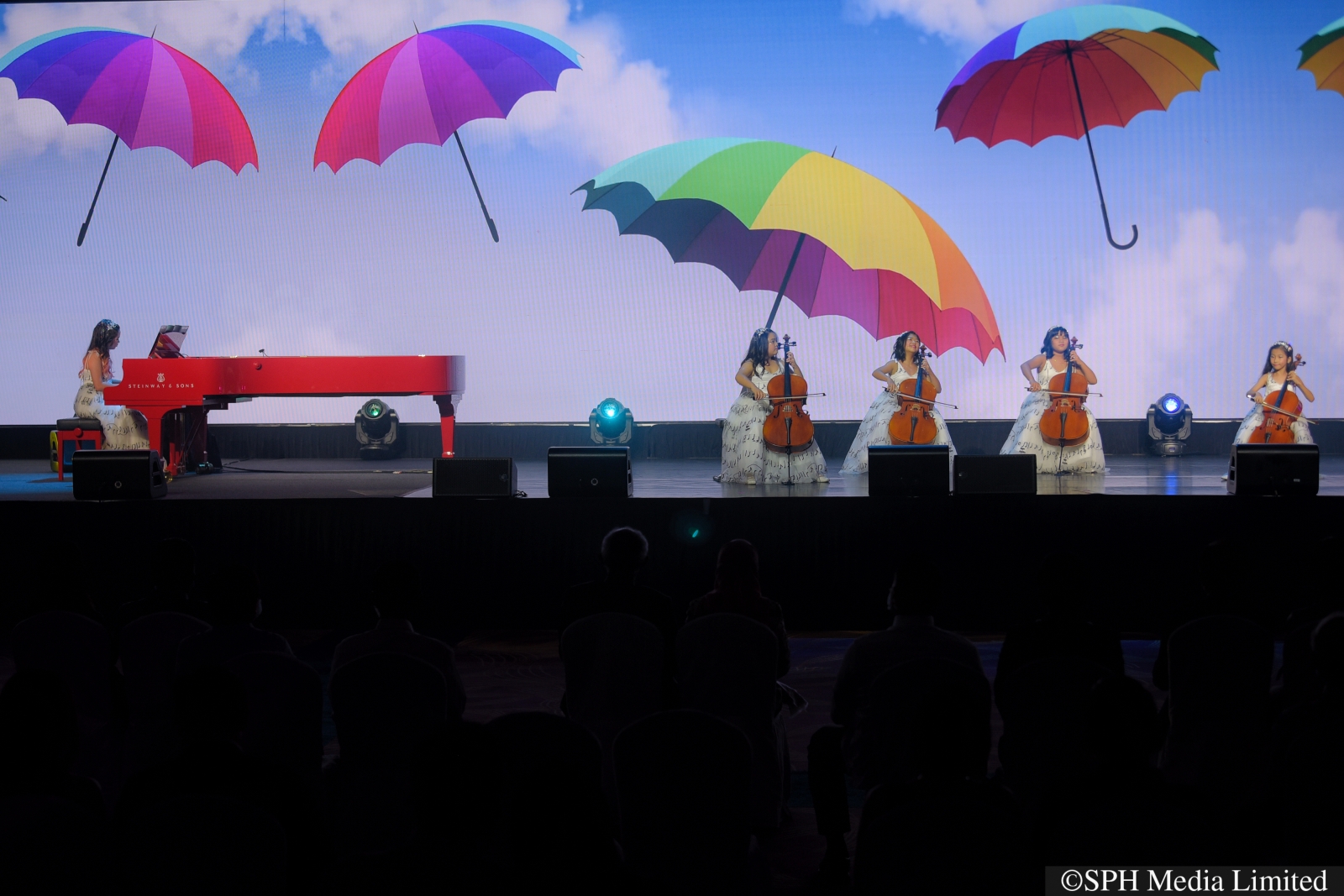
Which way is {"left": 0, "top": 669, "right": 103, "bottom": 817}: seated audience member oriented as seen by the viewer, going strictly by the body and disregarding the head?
away from the camera

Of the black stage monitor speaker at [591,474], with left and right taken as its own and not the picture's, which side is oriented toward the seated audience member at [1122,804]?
back

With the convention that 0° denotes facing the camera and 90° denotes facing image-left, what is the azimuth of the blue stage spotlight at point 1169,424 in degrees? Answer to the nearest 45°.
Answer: approximately 0°

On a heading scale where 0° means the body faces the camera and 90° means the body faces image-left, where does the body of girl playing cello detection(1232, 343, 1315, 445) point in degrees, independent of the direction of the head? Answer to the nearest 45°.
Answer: approximately 0°

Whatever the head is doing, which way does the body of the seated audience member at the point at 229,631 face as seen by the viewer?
away from the camera

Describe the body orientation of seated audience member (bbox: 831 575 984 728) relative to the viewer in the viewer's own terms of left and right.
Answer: facing away from the viewer

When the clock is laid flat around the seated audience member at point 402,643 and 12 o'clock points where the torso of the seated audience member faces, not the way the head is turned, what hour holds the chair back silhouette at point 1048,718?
The chair back silhouette is roughly at 4 o'clock from the seated audience member.

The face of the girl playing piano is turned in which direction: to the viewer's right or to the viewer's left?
to the viewer's right

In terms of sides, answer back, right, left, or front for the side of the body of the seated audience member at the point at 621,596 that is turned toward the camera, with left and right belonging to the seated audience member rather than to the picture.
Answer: back

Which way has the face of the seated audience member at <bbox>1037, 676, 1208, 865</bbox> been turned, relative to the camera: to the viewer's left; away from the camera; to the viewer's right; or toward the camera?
away from the camera

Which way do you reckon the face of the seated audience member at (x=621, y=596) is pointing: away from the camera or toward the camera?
away from the camera

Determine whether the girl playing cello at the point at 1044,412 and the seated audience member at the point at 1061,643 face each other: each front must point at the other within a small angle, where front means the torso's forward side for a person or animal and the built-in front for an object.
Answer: yes

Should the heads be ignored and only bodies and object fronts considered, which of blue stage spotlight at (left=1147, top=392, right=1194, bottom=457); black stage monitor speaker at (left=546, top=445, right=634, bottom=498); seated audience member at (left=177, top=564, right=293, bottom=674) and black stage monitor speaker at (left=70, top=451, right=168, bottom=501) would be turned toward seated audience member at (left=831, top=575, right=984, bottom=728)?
the blue stage spotlight
